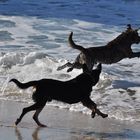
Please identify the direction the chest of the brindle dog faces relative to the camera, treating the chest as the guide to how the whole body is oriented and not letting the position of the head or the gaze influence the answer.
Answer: to the viewer's right

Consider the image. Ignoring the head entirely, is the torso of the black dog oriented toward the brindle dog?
no

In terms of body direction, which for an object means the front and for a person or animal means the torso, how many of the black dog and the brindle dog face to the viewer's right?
2

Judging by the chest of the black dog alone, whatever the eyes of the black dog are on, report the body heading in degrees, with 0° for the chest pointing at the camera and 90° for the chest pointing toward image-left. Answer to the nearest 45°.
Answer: approximately 270°

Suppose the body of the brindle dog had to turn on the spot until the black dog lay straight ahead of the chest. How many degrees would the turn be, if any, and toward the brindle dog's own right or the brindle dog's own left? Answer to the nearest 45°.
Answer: approximately 90° to the brindle dog's own right

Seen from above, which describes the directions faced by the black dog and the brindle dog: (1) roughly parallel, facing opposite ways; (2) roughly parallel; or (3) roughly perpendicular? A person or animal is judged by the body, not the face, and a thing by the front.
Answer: roughly parallel
